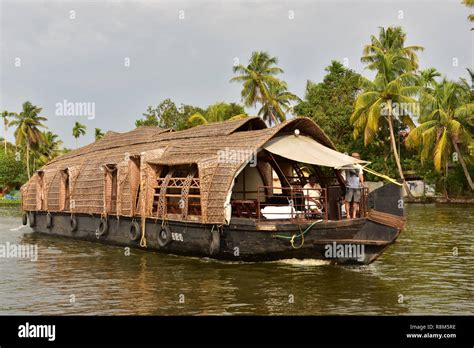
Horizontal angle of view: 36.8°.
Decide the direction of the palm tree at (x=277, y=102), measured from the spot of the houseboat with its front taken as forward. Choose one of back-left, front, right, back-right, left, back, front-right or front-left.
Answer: back-left

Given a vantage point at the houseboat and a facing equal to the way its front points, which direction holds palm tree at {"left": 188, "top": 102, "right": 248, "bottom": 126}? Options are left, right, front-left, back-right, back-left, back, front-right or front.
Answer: back-left

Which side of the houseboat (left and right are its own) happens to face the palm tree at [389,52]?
left

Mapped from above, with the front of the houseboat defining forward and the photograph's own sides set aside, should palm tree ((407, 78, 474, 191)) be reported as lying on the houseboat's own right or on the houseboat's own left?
on the houseboat's own left

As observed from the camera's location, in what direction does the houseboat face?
facing the viewer and to the right of the viewer

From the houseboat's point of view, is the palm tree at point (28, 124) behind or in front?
behind

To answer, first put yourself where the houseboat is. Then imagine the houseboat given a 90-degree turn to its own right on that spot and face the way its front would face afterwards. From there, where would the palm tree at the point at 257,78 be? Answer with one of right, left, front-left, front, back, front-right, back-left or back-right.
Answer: back-right
